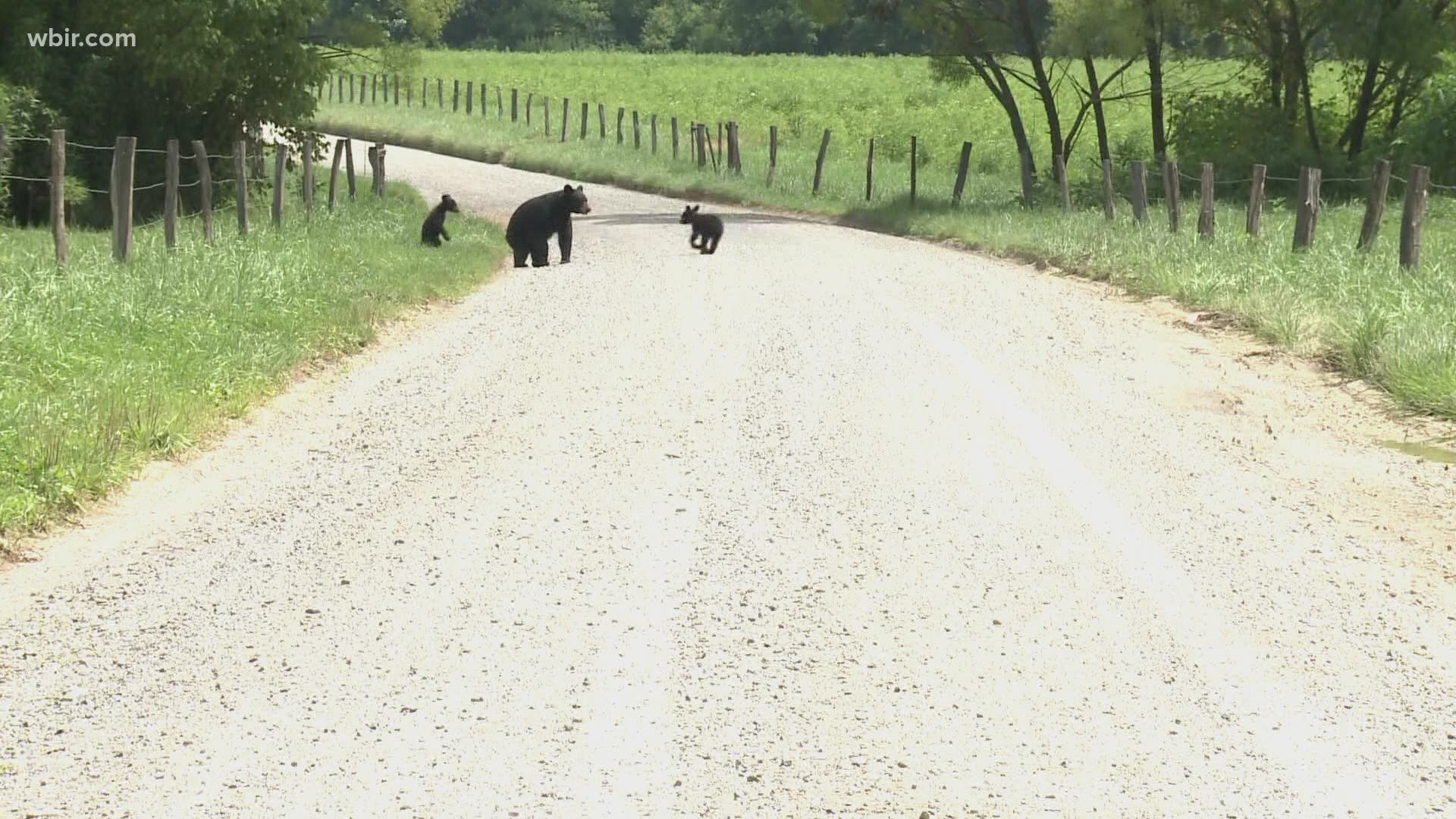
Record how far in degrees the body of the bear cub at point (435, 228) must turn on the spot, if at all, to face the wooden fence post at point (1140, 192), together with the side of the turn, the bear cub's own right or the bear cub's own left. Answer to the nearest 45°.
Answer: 0° — it already faces it

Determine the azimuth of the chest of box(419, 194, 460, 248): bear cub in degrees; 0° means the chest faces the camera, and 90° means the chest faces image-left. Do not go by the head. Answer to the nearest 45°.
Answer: approximately 270°

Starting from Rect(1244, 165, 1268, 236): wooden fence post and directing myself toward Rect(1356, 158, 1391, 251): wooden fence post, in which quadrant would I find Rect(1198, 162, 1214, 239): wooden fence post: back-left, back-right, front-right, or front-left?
back-right

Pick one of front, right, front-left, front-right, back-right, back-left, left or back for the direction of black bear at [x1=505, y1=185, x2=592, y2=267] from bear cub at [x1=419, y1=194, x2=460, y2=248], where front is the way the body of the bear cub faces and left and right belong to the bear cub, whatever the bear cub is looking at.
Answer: front-right

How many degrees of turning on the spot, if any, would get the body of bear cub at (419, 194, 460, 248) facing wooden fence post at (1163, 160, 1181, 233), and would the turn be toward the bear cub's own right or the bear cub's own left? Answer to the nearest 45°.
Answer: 0° — it already faces it

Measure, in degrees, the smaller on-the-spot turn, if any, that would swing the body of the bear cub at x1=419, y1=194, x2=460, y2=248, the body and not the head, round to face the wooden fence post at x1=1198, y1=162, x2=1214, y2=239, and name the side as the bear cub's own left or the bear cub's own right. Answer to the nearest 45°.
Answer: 0° — it already faces it

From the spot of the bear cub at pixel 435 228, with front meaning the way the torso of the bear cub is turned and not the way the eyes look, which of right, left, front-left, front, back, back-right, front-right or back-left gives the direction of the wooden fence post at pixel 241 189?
back-right
